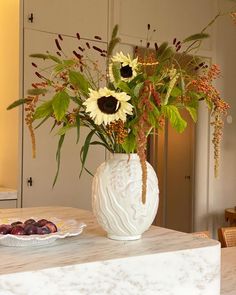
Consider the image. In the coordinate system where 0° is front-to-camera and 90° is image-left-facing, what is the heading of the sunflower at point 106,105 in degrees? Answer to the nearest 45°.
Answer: approximately 0°

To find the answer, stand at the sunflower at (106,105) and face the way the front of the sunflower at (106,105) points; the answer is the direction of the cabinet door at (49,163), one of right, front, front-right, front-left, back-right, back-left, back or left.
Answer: back
